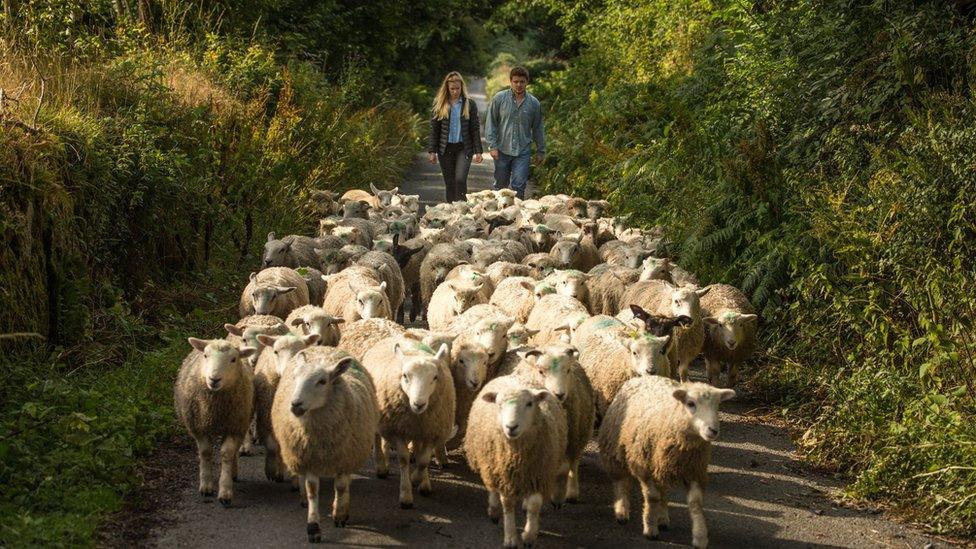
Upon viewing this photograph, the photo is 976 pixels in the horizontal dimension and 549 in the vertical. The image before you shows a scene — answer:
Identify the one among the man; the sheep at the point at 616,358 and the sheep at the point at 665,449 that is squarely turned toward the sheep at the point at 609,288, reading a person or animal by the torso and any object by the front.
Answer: the man

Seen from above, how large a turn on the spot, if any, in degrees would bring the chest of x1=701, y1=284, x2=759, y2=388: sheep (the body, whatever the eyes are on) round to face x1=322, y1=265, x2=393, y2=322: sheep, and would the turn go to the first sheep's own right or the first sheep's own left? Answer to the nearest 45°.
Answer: approximately 90° to the first sheep's own right

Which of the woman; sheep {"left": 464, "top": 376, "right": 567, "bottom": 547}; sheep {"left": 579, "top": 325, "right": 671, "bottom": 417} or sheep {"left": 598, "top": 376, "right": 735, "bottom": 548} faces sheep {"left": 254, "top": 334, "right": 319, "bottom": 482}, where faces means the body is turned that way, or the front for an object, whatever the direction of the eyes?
the woman

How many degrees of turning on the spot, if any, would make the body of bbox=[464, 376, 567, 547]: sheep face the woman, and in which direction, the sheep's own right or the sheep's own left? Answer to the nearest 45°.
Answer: approximately 180°

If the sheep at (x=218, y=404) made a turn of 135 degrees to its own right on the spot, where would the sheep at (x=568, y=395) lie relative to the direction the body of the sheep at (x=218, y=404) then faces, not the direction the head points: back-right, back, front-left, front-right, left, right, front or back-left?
back-right

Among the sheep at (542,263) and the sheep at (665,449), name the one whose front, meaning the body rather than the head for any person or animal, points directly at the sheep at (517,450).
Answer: the sheep at (542,263)

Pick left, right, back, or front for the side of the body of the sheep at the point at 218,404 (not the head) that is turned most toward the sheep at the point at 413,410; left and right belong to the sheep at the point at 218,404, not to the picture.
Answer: left

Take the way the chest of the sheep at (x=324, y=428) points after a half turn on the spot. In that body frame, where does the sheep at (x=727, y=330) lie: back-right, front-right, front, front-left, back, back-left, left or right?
front-right

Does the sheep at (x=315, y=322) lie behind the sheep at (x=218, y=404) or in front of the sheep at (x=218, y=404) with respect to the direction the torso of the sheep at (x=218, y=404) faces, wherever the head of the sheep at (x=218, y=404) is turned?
behind

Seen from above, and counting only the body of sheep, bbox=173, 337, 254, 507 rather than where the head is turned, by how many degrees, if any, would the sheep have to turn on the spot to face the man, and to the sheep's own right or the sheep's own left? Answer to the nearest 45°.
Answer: approximately 135° to the sheep's own left

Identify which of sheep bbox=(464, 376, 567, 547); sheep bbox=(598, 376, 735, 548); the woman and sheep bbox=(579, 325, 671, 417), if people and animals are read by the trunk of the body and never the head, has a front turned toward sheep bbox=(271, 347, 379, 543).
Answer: the woman
